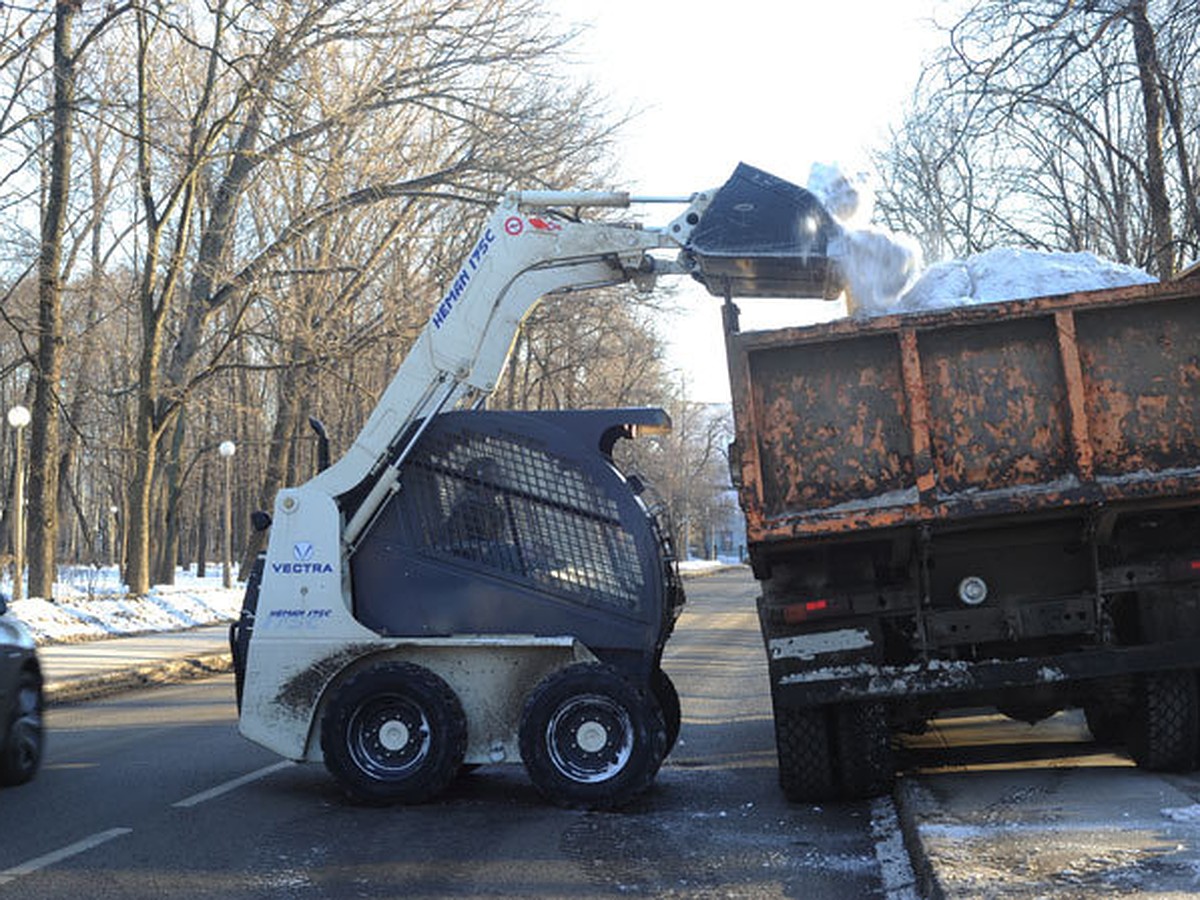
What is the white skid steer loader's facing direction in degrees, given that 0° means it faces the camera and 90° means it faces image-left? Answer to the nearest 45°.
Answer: approximately 270°

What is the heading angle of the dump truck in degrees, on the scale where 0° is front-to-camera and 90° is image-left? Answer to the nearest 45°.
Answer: approximately 180°

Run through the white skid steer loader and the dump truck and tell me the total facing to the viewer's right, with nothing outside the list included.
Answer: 1

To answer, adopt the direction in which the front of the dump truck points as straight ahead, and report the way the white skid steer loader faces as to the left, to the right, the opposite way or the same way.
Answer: to the right

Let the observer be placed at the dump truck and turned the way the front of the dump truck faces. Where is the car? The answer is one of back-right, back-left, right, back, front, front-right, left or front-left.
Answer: left

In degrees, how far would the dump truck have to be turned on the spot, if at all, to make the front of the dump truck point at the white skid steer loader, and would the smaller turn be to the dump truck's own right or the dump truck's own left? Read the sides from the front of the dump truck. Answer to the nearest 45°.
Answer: approximately 90° to the dump truck's own left

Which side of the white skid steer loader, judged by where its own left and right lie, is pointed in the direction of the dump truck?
front

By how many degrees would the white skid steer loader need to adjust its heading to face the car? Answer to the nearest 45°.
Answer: approximately 180°

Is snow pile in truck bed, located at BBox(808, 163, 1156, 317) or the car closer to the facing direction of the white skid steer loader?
the snow pile in truck bed

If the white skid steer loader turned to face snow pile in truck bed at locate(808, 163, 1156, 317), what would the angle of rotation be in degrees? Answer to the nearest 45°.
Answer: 0° — it already faces it
